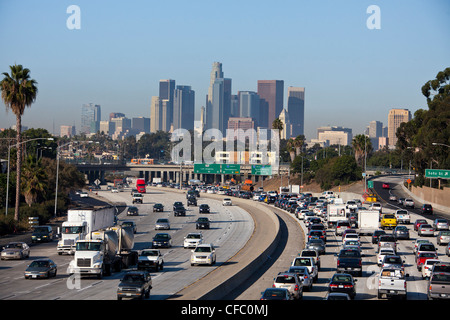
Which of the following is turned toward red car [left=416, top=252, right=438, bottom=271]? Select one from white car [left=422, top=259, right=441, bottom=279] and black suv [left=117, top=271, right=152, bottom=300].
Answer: the white car

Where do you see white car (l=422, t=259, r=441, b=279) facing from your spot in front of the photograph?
facing away from the viewer

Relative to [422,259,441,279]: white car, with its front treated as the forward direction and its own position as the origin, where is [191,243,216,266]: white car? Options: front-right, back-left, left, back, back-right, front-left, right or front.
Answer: left

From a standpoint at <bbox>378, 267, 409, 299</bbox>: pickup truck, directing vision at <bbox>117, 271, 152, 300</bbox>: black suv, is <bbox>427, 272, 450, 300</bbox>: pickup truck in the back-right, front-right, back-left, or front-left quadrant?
back-left

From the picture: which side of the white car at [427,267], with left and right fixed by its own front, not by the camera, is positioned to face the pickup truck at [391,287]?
back

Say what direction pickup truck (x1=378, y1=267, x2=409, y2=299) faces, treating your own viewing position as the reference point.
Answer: facing away from the viewer

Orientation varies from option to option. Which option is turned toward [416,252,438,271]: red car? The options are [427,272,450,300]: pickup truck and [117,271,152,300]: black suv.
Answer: the pickup truck

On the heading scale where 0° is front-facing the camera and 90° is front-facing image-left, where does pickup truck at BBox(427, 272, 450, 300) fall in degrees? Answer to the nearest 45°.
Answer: approximately 180°

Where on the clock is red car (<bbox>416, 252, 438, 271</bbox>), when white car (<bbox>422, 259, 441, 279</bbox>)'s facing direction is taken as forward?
The red car is roughly at 12 o'clock from the white car.

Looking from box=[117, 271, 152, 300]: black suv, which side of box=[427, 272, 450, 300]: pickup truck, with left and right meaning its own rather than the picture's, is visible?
left

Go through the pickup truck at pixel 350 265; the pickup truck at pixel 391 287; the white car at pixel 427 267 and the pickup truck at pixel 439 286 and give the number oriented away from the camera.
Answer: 4

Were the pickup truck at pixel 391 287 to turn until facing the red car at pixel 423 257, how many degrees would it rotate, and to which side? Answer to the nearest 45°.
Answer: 0° — it already faces it

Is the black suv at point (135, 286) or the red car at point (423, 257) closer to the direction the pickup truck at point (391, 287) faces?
the red car

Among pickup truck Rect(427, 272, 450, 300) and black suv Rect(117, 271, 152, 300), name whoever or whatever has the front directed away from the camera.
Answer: the pickup truck

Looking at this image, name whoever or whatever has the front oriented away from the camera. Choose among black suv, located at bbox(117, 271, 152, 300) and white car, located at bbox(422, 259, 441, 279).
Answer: the white car

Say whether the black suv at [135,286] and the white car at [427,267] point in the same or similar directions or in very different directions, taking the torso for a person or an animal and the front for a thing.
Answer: very different directions
